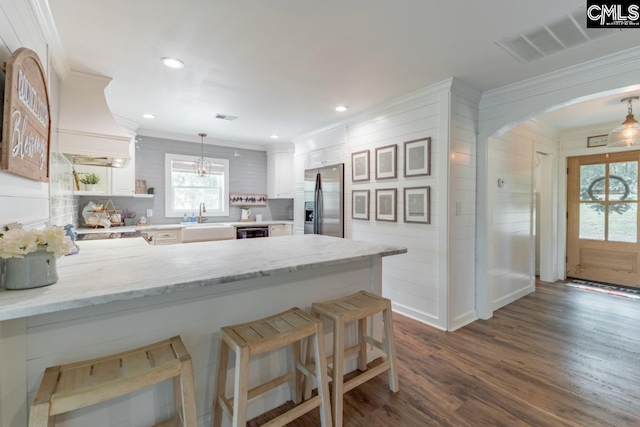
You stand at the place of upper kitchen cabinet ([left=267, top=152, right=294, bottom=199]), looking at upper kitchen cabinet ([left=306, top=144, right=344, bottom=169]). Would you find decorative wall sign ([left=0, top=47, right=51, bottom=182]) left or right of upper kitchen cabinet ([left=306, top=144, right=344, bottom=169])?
right

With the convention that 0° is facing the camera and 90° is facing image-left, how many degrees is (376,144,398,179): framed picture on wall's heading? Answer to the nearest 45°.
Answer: approximately 45°

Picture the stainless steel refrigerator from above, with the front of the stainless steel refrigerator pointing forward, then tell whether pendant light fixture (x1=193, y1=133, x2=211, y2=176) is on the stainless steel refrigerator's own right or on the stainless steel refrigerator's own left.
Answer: on the stainless steel refrigerator's own right

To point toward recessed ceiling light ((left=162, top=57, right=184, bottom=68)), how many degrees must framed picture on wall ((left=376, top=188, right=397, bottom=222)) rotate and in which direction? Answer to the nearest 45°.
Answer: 0° — it already faces it

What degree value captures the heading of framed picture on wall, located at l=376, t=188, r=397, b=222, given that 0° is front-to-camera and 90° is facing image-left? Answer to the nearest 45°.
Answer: approximately 45°

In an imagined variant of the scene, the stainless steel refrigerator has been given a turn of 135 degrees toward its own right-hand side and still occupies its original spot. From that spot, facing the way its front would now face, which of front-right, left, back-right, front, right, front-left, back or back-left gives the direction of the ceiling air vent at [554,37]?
back-right

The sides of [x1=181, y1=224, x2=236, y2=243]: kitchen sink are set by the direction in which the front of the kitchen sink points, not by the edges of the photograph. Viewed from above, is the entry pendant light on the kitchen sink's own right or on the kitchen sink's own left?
on the kitchen sink's own left

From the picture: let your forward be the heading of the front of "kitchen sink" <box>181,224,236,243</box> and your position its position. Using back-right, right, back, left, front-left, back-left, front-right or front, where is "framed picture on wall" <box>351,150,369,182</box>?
front-left

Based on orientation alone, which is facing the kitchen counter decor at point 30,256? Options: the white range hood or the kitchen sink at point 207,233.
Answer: the kitchen sink

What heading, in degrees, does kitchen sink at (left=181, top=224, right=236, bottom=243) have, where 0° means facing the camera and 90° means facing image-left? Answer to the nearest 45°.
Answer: approximately 0°

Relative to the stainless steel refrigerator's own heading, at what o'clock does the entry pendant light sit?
The entry pendant light is roughly at 8 o'clock from the stainless steel refrigerator.

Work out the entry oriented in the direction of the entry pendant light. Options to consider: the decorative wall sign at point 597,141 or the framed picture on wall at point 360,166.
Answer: the decorative wall sign

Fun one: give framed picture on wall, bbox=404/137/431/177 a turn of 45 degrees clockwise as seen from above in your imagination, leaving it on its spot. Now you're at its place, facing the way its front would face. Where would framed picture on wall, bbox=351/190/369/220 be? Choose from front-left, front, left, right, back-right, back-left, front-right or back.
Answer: front-right

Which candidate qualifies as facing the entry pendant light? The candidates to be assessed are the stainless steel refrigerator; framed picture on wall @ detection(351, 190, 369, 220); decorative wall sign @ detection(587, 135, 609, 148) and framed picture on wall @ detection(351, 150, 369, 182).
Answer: the decorative wall sign

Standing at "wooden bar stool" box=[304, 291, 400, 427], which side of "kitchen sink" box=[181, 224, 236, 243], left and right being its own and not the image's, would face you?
front

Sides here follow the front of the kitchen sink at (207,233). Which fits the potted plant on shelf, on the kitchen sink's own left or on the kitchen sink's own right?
on the kitchen sink's own right
